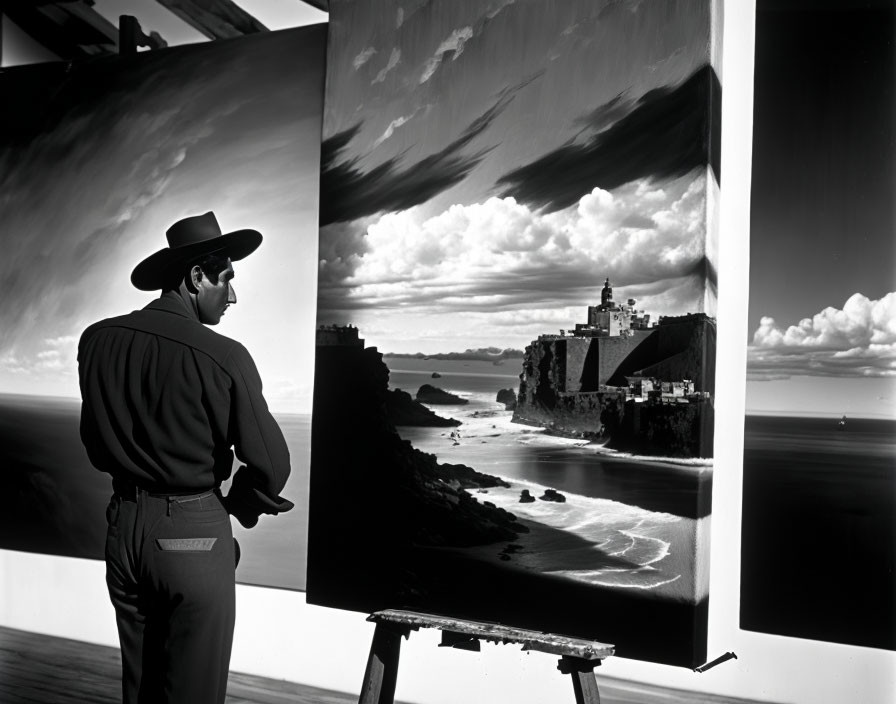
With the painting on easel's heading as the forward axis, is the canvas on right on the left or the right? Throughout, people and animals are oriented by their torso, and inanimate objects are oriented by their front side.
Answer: on its left

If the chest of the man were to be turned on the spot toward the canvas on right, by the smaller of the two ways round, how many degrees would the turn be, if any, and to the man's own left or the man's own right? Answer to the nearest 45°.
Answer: approximately 45° to the man's own right

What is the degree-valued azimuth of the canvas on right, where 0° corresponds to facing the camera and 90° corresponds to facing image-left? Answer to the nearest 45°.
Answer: approximately 45°

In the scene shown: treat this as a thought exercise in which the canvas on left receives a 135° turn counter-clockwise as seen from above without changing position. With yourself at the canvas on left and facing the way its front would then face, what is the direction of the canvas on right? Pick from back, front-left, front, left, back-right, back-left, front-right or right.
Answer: front-right

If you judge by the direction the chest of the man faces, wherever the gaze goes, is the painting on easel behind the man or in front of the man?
in front

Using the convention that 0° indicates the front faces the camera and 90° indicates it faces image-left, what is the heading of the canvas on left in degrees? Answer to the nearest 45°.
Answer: approximately 45°

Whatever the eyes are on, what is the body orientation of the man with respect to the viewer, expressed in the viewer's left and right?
facing away from the viewer and to the right of the viewer

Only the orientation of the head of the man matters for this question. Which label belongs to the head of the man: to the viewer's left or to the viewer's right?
to the viewer's right

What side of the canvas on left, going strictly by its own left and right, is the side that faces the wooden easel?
left

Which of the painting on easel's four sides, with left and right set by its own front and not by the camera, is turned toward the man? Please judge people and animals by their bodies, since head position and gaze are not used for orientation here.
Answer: front

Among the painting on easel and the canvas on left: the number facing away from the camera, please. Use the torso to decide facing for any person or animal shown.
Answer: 0

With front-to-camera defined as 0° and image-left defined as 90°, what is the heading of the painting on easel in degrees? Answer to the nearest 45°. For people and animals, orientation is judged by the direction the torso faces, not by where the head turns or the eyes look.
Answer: approximately 45°

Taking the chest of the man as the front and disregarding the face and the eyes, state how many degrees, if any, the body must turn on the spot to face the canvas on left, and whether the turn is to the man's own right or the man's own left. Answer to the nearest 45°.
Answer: approximately 45° to the man's own left
